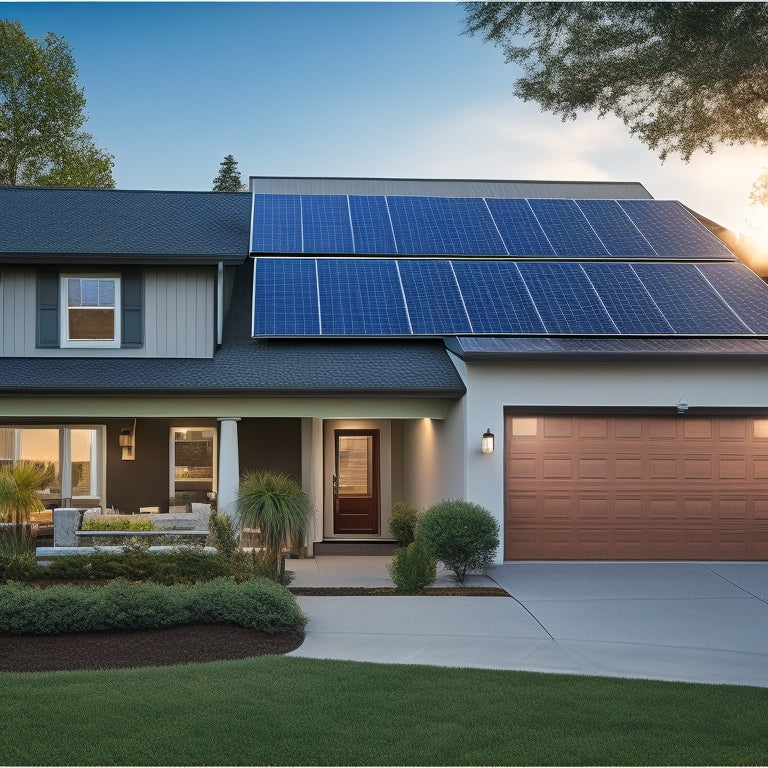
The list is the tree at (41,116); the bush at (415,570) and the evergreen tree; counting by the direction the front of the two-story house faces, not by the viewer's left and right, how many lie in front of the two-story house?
1

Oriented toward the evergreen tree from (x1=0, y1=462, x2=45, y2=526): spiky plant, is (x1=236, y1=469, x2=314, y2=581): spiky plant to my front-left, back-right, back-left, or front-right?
back-right

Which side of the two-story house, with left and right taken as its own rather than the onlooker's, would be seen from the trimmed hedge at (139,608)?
front

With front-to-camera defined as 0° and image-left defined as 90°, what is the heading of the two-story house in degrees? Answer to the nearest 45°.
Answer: approximately 0°

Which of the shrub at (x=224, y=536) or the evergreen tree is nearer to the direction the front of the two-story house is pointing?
the shrub

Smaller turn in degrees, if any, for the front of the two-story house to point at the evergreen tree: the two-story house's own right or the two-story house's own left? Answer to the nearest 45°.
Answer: approximately 180°

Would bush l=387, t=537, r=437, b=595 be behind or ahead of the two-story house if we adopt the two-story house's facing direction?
ahead

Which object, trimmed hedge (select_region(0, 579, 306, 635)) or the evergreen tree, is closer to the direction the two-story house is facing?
the trimmed hedge
